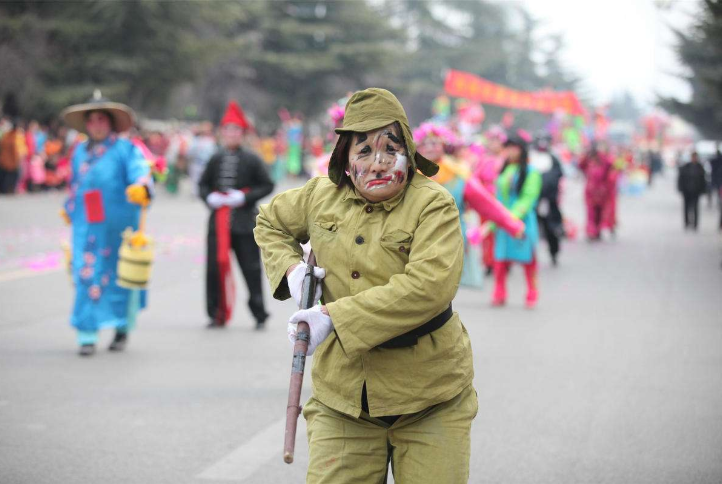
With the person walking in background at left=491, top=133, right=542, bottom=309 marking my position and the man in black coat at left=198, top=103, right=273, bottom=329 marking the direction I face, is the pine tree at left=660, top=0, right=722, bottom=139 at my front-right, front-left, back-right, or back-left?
back-right

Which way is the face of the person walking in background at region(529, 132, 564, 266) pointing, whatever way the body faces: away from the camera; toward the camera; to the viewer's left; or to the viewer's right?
toward the camera

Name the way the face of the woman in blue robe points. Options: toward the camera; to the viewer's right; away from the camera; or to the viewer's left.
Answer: toward the camera

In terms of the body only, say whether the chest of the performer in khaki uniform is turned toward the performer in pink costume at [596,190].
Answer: no

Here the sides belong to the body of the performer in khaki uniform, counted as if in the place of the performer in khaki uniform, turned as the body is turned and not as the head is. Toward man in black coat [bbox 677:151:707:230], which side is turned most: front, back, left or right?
back

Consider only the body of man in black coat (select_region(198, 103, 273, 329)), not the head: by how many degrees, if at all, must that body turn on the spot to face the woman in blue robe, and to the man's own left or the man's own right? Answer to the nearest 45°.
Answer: approximately 45° to the man's own right

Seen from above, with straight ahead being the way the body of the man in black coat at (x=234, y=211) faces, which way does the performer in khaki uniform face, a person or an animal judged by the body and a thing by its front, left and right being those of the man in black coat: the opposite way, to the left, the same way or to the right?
the same way

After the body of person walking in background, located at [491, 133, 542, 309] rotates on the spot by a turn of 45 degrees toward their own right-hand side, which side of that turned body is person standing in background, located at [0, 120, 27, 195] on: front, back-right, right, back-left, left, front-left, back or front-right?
front-right

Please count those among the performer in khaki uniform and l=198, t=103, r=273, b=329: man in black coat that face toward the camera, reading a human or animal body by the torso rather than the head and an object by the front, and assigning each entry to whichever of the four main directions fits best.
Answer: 2

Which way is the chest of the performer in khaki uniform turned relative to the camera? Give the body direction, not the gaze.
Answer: toward the camera

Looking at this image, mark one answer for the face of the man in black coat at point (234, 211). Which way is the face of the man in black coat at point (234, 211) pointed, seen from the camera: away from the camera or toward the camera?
toward the camera

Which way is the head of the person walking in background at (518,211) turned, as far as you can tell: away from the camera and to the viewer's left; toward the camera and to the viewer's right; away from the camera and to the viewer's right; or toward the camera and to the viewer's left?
toward the camera and to the viewer's left

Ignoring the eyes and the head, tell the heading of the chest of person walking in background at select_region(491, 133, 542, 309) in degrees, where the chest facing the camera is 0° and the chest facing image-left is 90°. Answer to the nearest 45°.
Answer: approximately 45°
